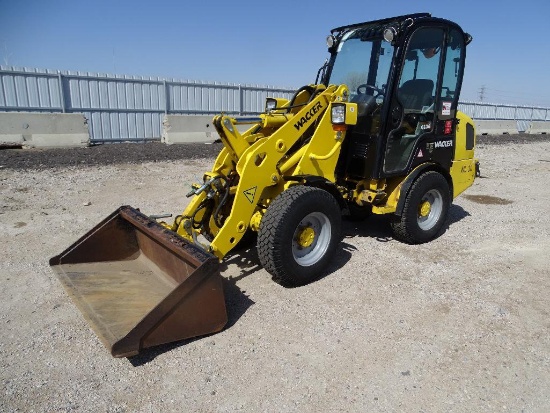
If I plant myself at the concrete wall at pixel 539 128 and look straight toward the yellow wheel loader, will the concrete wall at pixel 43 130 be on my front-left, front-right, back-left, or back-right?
front-right

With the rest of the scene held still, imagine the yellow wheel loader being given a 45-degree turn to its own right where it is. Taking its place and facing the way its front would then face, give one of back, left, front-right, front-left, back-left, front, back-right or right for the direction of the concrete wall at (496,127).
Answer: back-right

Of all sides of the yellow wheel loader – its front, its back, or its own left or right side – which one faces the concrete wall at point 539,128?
back

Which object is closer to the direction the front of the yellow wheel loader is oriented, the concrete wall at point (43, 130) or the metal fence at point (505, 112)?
the concrete wall

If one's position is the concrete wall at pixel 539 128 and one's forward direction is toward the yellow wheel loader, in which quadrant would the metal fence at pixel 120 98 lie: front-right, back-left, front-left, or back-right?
front-right

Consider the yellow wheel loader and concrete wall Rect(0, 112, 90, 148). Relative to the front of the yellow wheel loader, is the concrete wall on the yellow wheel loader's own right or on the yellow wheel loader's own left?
on the yellow wheel loader's own right

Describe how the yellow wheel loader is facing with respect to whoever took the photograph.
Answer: facing the viewer and to the left of the viewer

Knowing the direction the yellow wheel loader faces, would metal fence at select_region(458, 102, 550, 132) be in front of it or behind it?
behind
